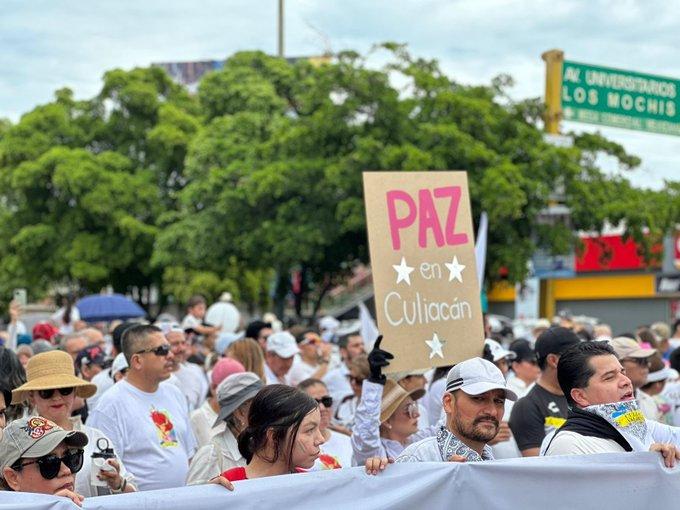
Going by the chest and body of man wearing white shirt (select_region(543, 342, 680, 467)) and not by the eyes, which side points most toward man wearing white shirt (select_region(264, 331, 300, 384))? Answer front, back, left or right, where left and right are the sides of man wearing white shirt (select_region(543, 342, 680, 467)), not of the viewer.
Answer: back

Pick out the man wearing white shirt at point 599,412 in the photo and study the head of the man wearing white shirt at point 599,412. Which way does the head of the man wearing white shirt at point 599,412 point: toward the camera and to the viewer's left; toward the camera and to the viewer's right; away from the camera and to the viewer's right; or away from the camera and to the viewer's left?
toward the camera and to the viewer's right

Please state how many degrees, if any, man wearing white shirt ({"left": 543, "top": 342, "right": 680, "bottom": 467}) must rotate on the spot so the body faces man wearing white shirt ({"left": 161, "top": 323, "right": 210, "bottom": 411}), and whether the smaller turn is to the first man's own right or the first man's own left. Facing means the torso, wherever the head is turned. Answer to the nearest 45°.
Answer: approximately 180°

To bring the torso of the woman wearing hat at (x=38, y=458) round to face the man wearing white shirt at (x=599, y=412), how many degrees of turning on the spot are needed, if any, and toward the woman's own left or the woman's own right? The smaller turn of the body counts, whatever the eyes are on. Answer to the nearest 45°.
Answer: approximately 45° to the woman's own left

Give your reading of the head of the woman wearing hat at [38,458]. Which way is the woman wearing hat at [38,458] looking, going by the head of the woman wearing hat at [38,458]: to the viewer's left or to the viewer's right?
to the viewer's right

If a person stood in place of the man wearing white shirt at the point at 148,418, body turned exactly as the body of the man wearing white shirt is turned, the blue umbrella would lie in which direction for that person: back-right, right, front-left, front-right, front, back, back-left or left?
back-left

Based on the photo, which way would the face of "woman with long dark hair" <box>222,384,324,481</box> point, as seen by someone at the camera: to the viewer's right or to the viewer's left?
to the viewer's right

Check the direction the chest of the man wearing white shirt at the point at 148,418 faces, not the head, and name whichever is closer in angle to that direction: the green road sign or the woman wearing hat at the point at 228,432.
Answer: the woman wearing hat

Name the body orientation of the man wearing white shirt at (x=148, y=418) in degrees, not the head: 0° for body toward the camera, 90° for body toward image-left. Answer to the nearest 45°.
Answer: approximately 315°
